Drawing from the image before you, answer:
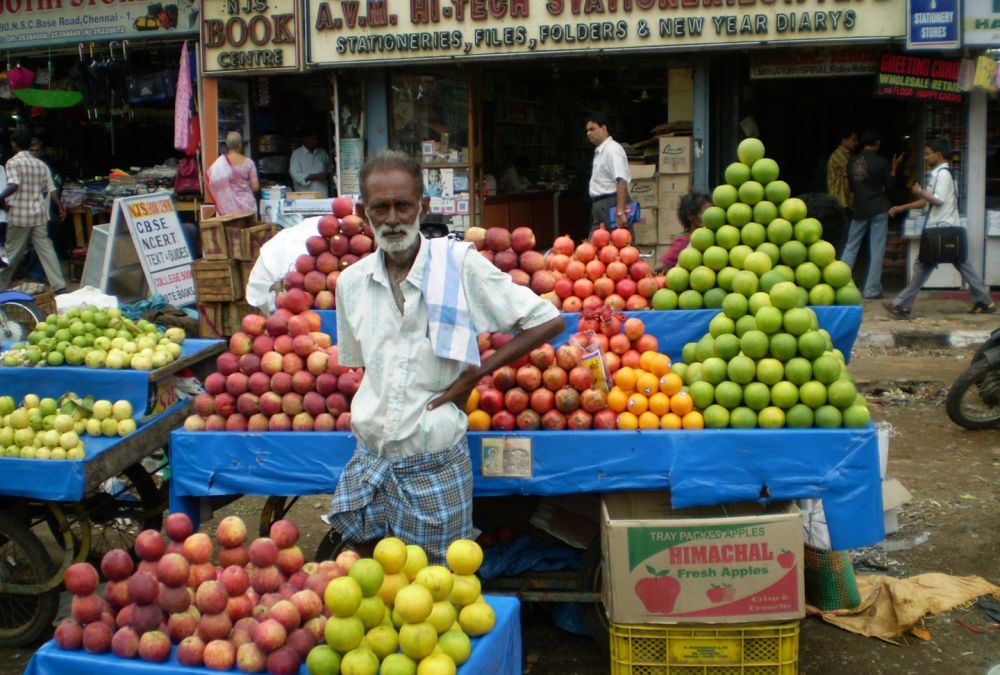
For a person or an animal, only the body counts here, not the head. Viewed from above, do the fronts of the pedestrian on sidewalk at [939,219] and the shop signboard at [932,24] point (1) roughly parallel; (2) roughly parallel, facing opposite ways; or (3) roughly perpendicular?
roughly perpendicular

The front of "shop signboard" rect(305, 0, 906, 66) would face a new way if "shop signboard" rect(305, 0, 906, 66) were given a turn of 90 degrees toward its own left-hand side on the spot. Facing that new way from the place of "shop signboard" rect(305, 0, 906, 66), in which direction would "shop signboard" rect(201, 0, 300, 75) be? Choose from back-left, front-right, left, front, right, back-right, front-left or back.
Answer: back

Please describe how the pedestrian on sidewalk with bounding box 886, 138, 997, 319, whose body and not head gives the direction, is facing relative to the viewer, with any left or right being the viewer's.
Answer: facing to the left of the viewer

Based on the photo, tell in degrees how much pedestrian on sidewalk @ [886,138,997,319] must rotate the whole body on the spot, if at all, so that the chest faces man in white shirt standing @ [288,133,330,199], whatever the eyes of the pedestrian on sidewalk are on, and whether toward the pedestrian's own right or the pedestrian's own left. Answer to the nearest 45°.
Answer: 0° — they already face them

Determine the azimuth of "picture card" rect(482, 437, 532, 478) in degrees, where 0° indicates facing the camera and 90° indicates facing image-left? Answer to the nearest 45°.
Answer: approximately 0°

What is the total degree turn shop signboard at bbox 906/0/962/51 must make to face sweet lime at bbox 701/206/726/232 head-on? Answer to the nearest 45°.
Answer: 0° — it already faces it

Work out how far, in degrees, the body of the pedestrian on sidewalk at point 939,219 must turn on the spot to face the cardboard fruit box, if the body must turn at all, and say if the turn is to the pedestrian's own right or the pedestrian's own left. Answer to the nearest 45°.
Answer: approximately 90° to the pedestrian's own left

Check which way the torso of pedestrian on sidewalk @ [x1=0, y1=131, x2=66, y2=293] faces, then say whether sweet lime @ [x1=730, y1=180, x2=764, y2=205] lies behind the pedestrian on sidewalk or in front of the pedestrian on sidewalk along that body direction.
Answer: behind

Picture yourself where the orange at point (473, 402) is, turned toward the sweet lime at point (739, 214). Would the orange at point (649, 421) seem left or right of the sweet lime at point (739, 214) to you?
right
